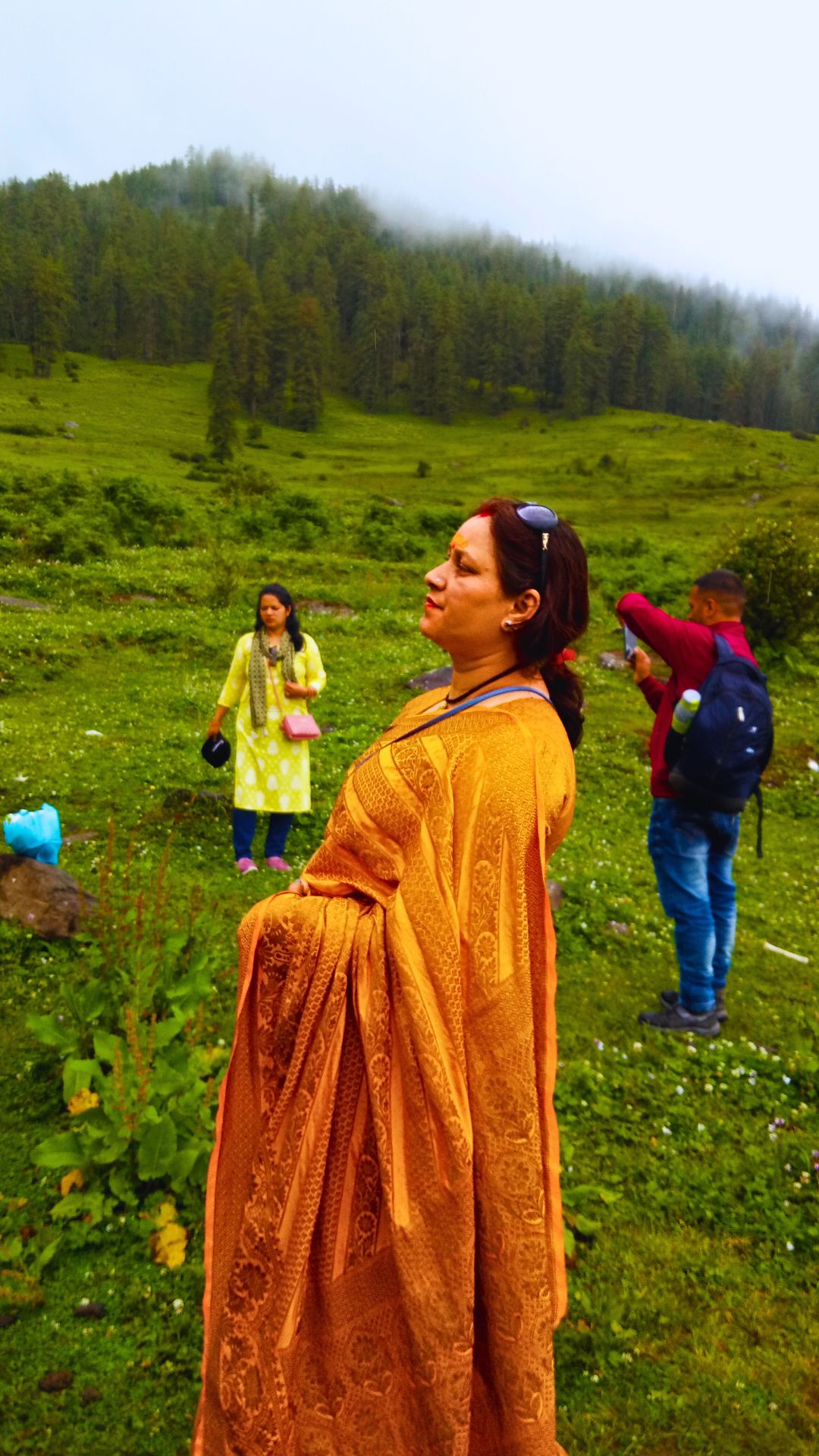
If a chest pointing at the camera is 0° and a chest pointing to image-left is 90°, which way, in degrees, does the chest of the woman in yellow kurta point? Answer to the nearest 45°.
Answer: approximately 0°

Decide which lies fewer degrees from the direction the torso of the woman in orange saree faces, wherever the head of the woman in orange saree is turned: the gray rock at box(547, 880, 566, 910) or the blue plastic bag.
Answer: the blue plastic bag

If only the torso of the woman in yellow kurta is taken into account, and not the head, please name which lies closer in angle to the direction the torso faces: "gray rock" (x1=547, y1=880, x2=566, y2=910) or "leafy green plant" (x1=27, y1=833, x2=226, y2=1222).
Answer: the leafy green plant

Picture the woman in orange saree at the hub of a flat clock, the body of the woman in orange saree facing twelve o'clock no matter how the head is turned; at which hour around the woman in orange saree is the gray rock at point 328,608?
The gray rock is roughly at 3 o'clock from the woman in orange saree.

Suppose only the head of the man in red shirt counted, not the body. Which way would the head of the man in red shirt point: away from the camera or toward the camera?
away from the camera

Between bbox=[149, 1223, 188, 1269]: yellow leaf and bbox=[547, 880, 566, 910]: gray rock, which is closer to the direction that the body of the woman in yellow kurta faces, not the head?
the yellow leaf

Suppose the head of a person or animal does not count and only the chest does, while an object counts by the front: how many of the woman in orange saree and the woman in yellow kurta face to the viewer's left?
1

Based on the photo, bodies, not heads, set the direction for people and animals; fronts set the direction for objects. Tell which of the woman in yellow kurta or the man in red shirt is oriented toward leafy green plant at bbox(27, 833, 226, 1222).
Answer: the woman in yellow kurta

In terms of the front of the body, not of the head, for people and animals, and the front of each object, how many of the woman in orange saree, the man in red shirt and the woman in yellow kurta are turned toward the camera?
1

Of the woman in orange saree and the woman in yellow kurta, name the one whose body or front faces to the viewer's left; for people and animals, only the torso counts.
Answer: the woman in orange saree

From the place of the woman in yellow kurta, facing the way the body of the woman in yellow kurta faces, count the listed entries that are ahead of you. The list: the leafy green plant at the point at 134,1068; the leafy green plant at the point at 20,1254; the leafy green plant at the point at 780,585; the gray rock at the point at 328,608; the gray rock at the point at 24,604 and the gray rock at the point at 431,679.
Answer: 2

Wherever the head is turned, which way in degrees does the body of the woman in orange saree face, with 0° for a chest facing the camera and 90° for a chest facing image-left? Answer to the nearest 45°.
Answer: approximately 90°

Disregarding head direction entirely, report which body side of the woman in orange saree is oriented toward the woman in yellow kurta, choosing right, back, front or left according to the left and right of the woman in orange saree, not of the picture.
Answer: right

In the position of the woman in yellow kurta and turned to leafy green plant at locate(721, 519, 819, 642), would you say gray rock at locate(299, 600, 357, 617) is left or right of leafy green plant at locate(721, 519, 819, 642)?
left

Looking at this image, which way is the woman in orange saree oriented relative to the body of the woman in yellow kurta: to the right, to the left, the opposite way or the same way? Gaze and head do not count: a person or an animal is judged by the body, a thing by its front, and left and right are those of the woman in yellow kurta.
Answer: to the right

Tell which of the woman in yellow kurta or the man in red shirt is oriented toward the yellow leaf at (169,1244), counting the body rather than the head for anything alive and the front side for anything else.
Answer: the woman in yellow kurta
